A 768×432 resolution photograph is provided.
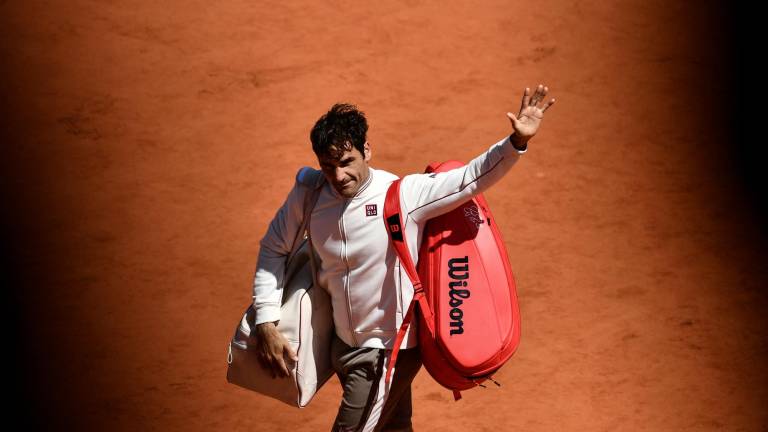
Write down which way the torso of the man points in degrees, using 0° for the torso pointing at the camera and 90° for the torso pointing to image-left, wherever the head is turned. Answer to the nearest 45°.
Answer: approximately 45°
